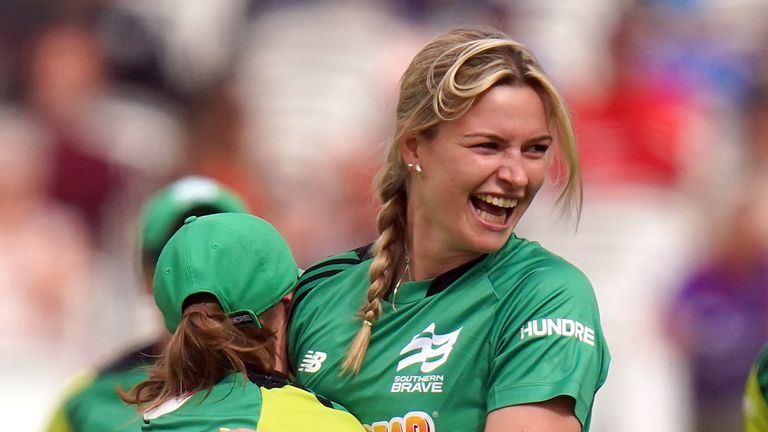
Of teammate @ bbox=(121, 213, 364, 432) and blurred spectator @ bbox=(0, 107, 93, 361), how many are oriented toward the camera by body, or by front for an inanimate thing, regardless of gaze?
1

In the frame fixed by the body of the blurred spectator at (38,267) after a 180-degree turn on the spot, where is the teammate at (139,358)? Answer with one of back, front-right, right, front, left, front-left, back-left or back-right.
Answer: back

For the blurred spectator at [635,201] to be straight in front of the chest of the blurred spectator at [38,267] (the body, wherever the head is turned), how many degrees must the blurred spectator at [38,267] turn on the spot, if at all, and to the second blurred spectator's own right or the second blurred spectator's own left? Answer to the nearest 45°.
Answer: approximately 90° to the second blurred spectator's own left

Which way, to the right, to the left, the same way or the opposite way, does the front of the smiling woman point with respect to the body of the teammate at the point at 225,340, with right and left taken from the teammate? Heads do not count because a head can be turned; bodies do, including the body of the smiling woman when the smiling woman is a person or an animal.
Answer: the opposite way

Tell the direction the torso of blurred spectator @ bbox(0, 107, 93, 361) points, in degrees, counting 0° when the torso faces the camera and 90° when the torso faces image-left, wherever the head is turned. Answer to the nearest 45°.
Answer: approximately 0°

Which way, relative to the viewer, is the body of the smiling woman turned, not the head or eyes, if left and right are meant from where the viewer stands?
facing the viewer and to the left of the viewer

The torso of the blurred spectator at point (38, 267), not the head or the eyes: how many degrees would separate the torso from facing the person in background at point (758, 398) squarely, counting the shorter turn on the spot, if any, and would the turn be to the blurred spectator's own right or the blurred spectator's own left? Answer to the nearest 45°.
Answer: approximately 45° to the blurred spectator's own left

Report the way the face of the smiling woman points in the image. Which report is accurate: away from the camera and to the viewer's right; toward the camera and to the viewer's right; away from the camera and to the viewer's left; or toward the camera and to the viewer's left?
toward the camera and to the viewer's right

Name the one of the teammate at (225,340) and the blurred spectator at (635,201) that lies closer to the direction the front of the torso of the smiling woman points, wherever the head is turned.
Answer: the teammate

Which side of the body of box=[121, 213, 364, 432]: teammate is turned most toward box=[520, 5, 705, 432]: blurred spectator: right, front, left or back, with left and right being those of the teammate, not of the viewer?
front
